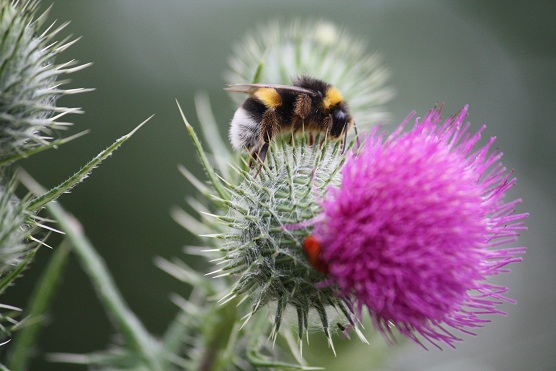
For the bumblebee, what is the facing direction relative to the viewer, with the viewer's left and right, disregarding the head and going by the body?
facing to the right of the viewer

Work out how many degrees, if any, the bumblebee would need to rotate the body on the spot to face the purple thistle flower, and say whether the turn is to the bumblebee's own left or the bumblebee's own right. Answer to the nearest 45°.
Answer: approximately 45° to the bumblebee's own right
